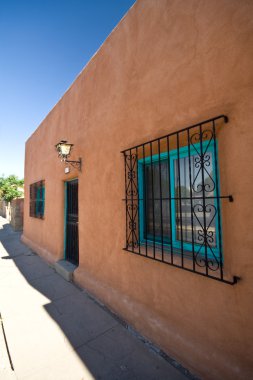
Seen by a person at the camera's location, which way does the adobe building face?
facing the viewer and to the left of the viewer
